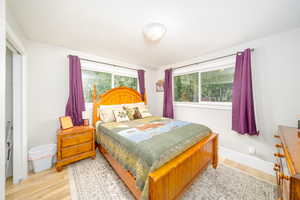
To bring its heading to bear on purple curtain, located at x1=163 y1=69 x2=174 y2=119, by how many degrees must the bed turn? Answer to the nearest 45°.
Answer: approximately 135° to its left

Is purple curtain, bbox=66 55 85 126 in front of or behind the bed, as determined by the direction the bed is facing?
behind

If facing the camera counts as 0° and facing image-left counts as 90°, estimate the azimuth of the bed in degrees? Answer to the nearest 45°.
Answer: approximately 315°

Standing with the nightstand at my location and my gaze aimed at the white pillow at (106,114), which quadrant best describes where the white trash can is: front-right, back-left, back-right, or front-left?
back-left

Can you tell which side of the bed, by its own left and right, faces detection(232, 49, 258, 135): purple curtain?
left

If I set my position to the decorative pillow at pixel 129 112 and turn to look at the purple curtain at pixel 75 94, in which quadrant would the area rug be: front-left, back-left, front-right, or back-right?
back-left

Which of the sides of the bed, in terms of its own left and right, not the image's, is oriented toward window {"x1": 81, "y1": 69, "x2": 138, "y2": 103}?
back
